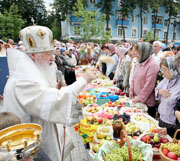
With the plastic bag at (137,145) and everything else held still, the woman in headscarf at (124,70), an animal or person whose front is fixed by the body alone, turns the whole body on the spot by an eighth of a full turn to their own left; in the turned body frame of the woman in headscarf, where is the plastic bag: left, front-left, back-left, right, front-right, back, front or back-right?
front-left

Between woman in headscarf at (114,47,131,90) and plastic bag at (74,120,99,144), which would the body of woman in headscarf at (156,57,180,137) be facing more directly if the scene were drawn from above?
the plastic bag

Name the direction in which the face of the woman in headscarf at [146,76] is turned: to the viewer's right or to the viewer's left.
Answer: to the viewer's left

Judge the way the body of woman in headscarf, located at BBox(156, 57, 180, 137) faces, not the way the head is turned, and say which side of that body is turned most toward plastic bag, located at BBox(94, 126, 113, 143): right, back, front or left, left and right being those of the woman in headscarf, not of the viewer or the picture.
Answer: front

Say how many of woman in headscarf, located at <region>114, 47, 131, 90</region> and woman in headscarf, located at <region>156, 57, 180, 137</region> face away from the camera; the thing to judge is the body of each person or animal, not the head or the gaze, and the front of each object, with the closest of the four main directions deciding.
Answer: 0

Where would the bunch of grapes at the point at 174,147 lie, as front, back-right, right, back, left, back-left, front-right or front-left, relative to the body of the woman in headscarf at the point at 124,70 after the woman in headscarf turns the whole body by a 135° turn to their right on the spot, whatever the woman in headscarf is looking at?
back-right

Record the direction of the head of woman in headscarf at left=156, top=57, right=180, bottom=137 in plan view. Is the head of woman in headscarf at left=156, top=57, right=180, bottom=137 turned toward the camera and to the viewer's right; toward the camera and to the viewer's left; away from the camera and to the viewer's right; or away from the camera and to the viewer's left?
toward the camera and to the viewer's left

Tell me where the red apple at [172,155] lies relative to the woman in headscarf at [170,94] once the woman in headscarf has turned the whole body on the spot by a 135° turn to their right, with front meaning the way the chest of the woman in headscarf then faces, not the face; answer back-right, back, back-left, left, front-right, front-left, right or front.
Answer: back

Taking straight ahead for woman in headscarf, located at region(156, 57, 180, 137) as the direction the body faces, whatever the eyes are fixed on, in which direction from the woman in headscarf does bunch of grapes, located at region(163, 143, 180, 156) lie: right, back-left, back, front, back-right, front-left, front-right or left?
front-left

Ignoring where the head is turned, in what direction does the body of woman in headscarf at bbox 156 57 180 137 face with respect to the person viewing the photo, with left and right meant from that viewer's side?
facing the viewer and to the left of the viewer

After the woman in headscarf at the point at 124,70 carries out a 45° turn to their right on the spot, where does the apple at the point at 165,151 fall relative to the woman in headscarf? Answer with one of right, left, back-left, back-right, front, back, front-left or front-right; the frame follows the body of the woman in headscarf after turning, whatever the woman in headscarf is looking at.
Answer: back-left

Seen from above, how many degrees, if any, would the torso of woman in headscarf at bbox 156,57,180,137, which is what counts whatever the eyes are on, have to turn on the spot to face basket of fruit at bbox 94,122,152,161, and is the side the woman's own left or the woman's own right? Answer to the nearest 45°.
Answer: approximately 45° to the woman's own left

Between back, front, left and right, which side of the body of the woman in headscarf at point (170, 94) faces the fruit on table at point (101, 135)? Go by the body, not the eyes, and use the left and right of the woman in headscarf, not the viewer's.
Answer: front
